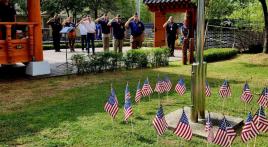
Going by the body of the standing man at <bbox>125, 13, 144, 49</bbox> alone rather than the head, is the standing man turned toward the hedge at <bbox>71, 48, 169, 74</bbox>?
yes

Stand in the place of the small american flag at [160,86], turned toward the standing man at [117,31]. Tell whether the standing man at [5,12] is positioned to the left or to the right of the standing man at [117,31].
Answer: left

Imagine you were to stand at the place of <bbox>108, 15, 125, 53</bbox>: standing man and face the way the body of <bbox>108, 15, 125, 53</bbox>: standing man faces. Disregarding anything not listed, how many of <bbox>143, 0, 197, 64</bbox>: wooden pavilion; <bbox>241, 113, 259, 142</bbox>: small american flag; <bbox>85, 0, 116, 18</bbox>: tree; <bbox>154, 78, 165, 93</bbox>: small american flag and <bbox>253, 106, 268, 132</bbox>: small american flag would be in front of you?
3

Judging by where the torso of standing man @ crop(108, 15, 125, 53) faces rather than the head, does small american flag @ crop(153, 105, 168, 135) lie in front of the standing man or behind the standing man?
in front

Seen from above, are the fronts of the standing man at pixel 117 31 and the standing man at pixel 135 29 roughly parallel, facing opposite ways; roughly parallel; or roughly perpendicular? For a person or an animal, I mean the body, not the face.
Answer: roughly parallel

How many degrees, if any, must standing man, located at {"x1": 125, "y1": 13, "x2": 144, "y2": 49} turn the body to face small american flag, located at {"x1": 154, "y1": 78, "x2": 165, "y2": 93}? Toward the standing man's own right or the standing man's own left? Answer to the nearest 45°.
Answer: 0° — they already face it

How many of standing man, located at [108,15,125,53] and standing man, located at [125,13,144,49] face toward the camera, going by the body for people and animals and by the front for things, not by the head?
2

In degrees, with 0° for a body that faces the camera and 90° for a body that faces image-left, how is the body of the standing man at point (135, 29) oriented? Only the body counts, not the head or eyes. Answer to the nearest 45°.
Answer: approximately 0°

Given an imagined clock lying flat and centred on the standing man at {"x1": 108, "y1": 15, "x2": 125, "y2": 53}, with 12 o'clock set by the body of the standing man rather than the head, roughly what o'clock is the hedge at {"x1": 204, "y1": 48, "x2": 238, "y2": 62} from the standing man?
The hedge is roughly at 9 o'clock from the standing man.

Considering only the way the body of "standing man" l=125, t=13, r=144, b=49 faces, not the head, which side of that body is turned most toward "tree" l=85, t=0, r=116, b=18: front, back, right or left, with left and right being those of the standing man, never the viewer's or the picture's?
back

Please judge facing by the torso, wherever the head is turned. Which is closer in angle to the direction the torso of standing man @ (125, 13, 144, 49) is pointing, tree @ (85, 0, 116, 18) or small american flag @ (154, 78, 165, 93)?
the small american flag

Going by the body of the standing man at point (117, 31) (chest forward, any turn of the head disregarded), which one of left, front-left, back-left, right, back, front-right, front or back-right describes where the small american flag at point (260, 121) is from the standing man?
front

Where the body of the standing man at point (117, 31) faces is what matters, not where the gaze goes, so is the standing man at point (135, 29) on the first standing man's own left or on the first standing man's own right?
on the first standing man's own left

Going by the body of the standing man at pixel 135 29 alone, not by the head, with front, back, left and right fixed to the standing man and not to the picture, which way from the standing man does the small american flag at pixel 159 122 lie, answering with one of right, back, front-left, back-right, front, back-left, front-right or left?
front

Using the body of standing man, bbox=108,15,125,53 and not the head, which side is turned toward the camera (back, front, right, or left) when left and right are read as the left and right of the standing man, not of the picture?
front
